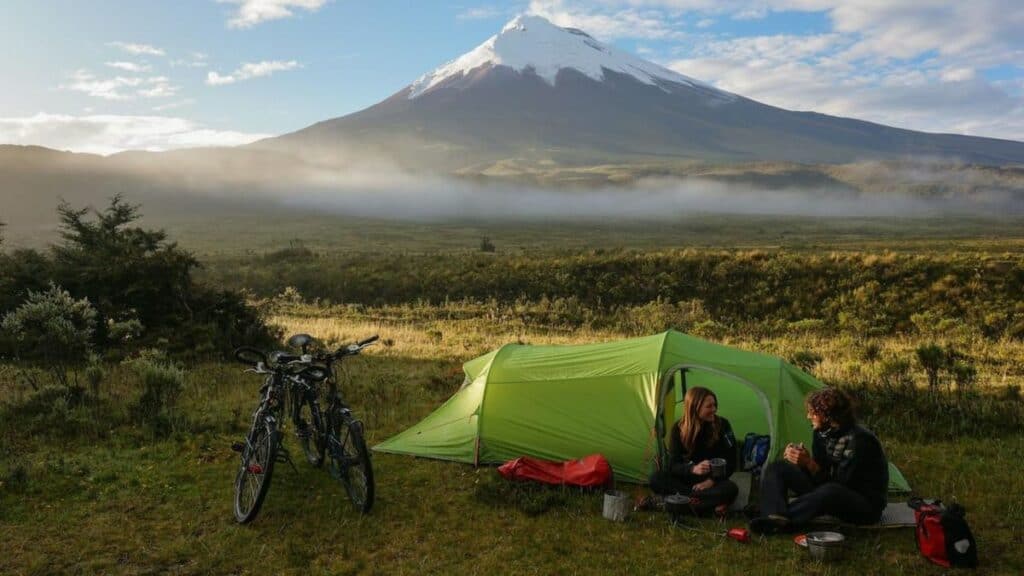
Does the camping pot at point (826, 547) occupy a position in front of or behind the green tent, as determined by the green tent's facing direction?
in front

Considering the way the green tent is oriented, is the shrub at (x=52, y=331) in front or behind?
behind

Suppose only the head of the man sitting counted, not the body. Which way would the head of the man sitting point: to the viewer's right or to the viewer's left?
to the viewer's left

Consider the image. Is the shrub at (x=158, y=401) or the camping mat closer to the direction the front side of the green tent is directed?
the camping mat

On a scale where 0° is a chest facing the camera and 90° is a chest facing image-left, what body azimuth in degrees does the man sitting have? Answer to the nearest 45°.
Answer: approximately 90°

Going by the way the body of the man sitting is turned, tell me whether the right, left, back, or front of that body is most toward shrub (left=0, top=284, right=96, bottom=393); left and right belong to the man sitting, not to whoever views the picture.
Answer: front

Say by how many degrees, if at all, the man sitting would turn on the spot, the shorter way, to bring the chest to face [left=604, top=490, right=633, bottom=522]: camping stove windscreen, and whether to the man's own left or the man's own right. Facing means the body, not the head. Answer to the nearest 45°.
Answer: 0° — they already face it

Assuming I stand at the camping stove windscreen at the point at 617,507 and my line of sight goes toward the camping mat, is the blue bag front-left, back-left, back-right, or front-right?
front-left

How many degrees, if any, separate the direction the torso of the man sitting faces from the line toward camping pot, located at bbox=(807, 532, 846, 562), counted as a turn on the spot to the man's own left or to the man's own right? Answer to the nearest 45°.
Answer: approximately 90° to the man's own left

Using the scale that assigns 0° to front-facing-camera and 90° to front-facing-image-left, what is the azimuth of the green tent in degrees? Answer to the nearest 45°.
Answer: approximately 315°

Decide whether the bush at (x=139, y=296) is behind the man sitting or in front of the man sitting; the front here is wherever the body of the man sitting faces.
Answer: in front

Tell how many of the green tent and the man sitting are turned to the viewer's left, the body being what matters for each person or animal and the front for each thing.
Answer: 1
